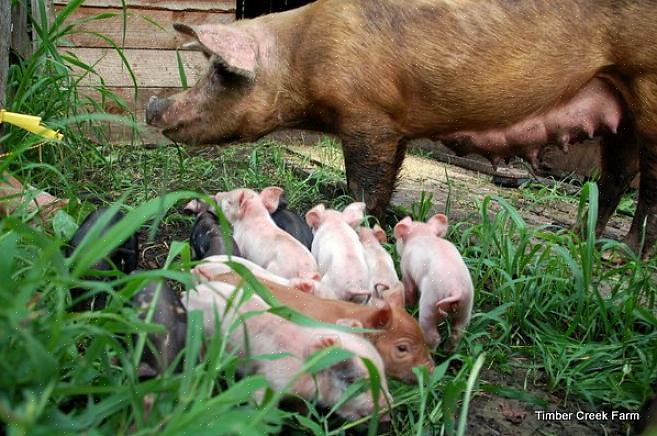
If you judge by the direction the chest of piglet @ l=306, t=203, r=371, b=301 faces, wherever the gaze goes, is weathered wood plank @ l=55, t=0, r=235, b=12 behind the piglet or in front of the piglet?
in front

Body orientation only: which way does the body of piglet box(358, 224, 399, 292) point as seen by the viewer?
away from the camera

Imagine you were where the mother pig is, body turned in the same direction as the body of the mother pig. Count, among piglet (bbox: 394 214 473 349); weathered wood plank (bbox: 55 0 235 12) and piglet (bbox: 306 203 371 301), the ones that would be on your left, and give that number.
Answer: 2

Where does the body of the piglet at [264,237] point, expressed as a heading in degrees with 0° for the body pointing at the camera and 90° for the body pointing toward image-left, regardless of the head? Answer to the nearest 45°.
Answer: approximately 135°

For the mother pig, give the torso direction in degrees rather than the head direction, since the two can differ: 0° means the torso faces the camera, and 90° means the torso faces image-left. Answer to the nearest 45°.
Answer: approximately 90°

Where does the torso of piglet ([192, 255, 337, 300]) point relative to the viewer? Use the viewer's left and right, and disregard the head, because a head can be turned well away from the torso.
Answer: facing to the right of the viewer

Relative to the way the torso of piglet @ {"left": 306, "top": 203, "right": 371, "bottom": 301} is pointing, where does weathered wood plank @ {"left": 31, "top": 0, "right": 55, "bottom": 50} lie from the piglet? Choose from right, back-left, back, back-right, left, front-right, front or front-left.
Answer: front-left

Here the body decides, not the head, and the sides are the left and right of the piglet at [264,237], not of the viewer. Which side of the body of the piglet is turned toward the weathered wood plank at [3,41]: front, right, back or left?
front

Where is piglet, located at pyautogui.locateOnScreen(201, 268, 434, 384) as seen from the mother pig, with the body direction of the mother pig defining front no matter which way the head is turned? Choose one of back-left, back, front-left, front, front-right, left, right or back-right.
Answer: left

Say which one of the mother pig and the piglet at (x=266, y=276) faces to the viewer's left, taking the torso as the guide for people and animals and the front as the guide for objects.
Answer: the mother pig

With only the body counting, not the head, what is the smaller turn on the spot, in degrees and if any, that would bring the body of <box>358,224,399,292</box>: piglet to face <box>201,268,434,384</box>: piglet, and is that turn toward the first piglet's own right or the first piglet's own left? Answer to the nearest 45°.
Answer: approximately 180°

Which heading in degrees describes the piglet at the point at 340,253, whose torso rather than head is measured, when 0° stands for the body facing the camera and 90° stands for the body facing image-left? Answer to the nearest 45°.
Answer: approximately 180°

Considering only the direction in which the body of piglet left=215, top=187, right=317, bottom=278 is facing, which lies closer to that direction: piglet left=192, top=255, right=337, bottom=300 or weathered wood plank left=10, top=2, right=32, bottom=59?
the weathered wood plank

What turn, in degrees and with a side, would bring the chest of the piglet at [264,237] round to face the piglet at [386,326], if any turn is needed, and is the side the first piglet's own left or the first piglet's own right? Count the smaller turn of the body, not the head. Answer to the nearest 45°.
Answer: approximately 135° to the first piglet's own left

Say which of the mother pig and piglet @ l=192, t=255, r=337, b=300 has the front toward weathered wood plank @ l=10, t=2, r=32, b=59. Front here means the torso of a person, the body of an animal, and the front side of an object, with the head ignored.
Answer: the mother pig
